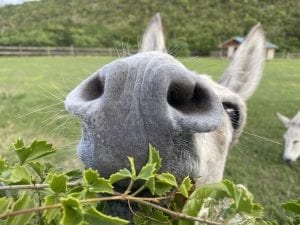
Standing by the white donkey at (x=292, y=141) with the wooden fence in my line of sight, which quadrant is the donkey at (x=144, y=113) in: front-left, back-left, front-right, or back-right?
back-left

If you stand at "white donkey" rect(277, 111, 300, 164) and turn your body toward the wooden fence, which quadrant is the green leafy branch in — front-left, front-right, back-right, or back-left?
back-left
